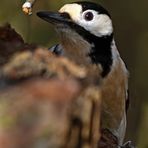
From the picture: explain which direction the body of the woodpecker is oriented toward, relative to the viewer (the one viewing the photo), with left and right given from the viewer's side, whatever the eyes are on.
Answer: facing to the left of the viewer
